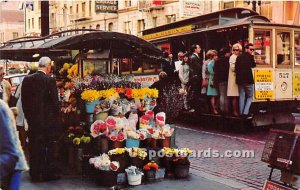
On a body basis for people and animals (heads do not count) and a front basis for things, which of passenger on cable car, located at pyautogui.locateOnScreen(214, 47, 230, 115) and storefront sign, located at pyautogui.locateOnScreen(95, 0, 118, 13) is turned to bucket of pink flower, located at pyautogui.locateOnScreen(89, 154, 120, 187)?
the storefront sign

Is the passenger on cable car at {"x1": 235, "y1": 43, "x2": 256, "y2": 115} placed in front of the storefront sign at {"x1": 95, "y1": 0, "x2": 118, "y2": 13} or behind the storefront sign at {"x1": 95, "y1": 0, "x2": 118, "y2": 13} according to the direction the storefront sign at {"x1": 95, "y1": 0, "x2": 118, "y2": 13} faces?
in front

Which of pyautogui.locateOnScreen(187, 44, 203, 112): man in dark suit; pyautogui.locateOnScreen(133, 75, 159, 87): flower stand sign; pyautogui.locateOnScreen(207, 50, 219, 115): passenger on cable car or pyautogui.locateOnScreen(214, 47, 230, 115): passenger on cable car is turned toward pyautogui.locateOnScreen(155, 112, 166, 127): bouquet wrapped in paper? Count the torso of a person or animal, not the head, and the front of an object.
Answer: the flower stand sign

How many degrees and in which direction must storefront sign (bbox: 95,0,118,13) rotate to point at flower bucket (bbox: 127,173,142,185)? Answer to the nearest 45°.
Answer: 0° — it already faces it

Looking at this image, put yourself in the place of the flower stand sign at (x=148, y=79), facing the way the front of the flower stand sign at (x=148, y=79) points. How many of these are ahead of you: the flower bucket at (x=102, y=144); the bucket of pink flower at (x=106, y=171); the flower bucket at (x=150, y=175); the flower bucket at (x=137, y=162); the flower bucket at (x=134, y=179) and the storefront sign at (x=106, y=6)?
5

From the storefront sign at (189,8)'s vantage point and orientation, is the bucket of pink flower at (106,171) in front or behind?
in front

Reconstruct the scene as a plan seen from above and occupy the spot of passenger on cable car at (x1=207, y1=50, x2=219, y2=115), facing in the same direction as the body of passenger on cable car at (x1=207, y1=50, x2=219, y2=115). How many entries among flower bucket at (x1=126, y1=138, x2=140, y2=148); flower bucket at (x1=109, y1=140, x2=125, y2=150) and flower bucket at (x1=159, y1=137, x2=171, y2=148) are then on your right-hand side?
3

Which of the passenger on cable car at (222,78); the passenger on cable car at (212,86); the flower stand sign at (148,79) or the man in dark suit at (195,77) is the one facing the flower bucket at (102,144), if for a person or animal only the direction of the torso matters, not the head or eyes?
the flower stand sign
